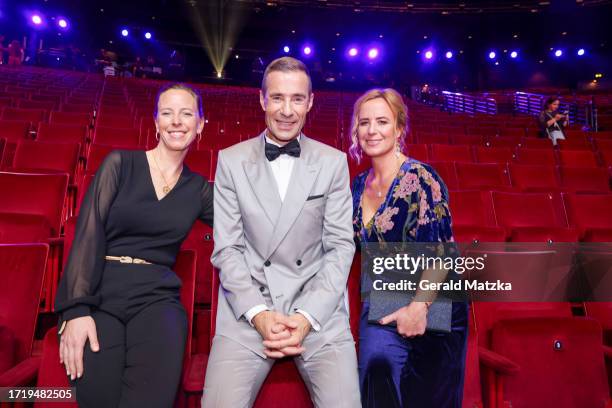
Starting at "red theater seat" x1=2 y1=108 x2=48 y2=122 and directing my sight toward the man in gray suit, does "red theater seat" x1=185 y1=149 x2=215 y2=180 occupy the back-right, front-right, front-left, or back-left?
front-left

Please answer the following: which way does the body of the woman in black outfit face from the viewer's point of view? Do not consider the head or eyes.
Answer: toward the camera

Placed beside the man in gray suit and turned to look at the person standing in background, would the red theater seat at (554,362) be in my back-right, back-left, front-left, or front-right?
front-right

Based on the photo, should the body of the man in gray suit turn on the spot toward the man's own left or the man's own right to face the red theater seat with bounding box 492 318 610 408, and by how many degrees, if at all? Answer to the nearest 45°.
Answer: approximately 90° to the man's own left

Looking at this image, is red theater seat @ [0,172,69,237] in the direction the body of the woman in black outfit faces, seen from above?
no

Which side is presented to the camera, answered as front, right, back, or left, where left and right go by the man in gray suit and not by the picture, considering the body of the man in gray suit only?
front

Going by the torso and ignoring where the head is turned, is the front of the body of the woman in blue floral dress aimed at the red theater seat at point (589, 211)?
no

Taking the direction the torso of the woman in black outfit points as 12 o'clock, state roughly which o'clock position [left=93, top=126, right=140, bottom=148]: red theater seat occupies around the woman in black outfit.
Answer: The red theater seat is roughly at 6 o'clock from the woman in black outfit.

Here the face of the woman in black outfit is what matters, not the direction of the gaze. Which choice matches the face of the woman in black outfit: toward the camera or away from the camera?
toward the camera

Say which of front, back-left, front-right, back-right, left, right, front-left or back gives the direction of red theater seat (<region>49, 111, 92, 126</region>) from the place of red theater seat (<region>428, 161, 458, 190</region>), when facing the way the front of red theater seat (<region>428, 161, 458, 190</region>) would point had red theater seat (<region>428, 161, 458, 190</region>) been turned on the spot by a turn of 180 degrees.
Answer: left

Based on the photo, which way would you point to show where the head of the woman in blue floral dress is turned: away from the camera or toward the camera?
toward the camera

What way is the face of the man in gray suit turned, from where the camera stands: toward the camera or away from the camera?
toward the camera

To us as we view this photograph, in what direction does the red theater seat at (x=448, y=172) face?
facing the viewer
